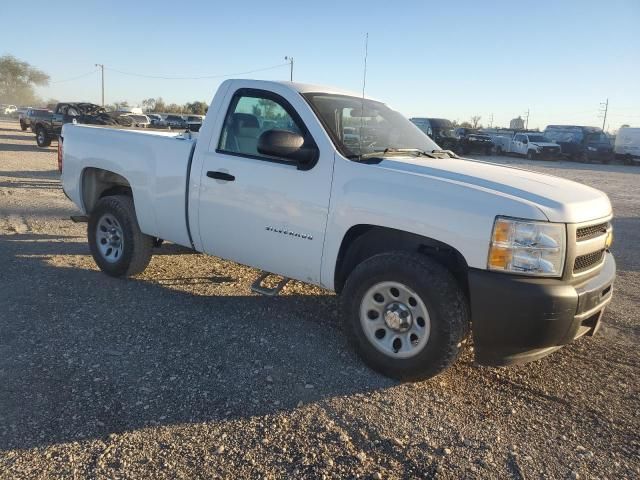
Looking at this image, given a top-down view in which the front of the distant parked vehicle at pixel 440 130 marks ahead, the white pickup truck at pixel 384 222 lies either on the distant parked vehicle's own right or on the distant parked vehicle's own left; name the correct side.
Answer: on the distant parked vehicle's own right

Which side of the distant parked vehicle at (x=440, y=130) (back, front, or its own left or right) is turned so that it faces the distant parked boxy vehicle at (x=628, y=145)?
left

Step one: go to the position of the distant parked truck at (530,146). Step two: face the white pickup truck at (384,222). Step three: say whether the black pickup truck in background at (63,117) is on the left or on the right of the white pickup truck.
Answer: right

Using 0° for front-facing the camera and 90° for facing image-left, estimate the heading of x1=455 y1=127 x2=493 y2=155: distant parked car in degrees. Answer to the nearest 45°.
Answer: approximately 315°

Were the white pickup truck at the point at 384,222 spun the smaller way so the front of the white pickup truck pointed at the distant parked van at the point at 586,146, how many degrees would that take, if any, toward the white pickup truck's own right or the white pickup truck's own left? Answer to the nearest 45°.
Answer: approximately 90° to the white pickup truck's own left

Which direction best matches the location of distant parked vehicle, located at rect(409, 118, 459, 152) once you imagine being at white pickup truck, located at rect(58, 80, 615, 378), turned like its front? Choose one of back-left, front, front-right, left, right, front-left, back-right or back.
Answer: back-left

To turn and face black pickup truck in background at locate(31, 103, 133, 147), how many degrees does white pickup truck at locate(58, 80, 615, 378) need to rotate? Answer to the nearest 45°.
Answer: approximately 180°

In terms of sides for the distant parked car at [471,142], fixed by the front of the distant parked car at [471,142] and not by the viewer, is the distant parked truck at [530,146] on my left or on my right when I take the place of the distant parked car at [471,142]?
on my left

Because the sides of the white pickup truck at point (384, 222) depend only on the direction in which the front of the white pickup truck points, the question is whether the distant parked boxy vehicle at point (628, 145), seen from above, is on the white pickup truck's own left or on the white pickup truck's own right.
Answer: on the white pickup truck's own left

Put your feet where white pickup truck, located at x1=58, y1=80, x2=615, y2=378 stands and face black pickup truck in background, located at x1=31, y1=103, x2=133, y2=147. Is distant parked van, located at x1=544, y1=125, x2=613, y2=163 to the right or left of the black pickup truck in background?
right

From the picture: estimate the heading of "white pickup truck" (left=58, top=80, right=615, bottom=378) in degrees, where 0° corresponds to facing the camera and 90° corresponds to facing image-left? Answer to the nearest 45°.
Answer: approximately 315°

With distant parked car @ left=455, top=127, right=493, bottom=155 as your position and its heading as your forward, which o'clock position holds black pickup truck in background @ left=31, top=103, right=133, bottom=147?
The black pickup truck in background is roughly at 3 o'clock from the distant parked car.
